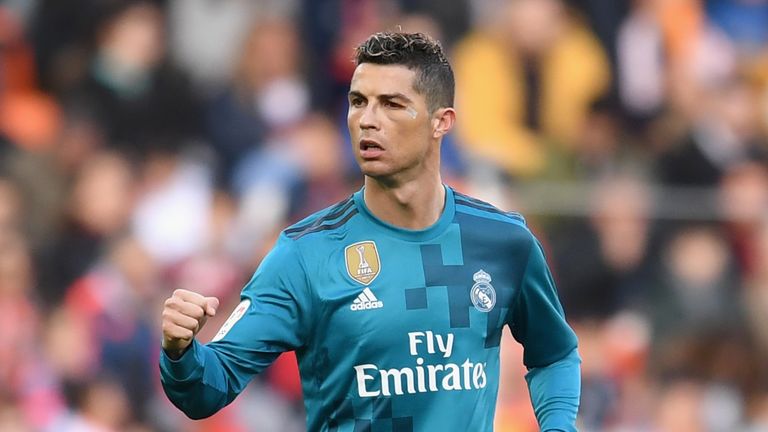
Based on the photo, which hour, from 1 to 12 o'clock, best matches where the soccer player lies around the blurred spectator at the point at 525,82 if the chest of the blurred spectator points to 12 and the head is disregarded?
The soccer player is roughly at 12 o'clock from the blurred spectator.

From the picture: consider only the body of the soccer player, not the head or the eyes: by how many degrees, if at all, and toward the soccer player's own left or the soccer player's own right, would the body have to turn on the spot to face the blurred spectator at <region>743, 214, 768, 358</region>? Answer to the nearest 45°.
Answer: approximately 135° to the soccer player's own left

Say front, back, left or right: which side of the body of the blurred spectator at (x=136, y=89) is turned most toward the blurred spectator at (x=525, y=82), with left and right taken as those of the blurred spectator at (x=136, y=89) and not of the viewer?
left

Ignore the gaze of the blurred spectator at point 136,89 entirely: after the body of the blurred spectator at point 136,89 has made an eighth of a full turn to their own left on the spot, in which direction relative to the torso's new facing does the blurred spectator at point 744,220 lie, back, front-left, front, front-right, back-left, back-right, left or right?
front-left

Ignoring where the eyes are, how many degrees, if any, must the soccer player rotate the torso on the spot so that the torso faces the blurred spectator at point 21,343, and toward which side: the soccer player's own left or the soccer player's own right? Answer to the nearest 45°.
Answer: approximately 135° to the soccer player's own right

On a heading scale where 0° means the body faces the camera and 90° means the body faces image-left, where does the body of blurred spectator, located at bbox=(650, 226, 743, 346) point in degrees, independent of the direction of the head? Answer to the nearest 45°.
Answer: approximately 0°

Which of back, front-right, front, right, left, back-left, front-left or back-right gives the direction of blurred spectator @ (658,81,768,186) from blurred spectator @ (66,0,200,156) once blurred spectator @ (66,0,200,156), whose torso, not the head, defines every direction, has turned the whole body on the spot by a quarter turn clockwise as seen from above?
back

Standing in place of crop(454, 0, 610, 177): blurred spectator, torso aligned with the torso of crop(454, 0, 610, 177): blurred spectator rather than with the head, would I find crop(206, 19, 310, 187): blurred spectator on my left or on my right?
on my right

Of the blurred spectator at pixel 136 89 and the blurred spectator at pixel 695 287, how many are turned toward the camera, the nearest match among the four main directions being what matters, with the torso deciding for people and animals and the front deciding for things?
2
